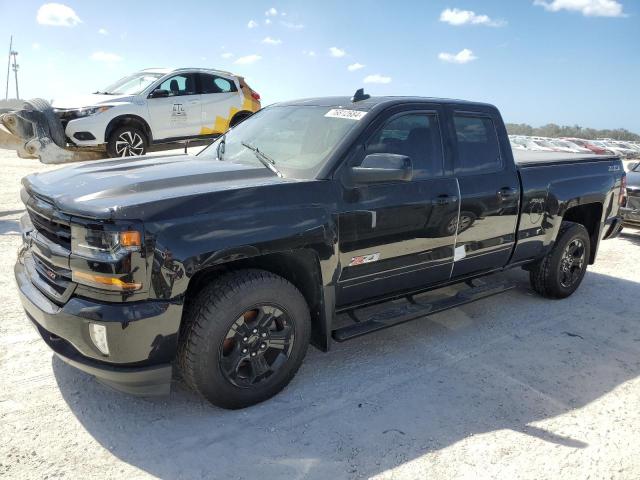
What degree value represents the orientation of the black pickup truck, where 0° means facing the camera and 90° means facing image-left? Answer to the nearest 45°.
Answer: approximately 45°

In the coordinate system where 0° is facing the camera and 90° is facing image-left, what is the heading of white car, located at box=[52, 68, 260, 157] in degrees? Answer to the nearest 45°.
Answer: approximately 45°
